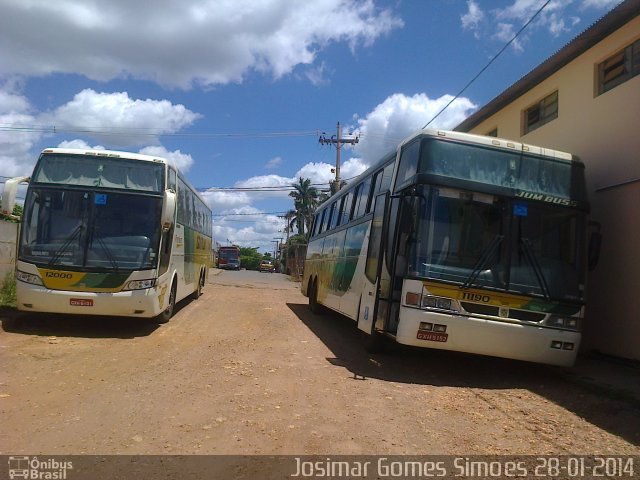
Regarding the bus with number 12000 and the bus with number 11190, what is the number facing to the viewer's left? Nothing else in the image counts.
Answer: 0

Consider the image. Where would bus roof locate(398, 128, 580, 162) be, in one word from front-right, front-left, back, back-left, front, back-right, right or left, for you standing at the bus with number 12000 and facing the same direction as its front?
front-left

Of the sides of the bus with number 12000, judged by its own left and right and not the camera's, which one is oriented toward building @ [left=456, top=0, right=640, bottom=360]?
left

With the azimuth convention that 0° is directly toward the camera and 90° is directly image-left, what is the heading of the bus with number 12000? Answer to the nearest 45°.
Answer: approximately 0°

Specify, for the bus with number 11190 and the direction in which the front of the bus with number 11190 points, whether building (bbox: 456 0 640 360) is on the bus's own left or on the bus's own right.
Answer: on the bus's own left
